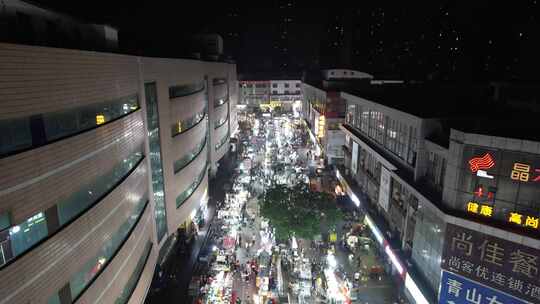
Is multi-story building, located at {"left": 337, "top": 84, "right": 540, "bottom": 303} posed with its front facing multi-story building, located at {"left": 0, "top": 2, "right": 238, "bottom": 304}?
yes

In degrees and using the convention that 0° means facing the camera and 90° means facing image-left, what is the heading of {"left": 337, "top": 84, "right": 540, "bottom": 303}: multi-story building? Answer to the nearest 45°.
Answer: approximately 45°

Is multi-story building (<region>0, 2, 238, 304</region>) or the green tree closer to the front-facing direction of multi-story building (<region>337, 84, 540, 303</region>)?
the multi-story building

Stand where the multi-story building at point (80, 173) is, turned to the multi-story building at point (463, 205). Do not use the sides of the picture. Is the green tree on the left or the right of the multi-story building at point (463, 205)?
left

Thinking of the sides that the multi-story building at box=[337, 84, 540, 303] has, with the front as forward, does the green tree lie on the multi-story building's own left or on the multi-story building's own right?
on the multi-story building's own right
